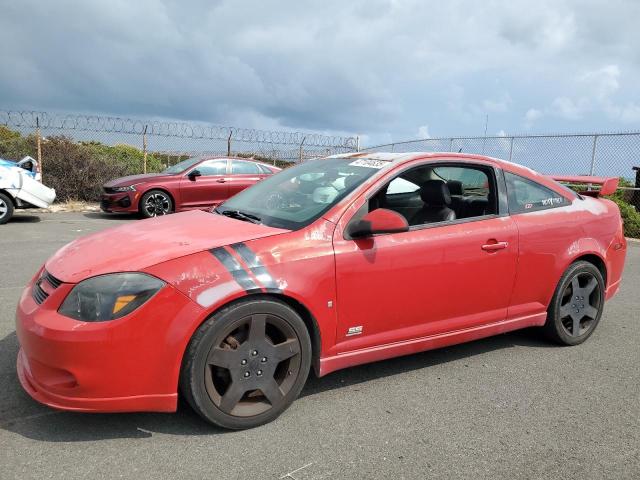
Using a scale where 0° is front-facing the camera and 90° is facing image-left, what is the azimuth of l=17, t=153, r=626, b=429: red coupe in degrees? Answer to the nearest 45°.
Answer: approximately 45°

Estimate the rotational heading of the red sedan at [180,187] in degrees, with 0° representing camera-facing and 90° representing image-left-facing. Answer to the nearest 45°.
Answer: approximately 45°

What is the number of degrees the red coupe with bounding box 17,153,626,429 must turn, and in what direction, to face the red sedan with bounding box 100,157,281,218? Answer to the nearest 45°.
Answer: approximately 135° to its right

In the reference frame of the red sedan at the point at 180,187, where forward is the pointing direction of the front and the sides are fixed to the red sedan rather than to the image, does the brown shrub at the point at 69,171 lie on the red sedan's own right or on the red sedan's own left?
on the red sedan's own right

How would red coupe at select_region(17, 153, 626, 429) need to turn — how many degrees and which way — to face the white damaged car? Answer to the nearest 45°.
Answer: approximately 90° to its right

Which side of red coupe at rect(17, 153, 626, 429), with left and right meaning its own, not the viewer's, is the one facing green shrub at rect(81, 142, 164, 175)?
right
